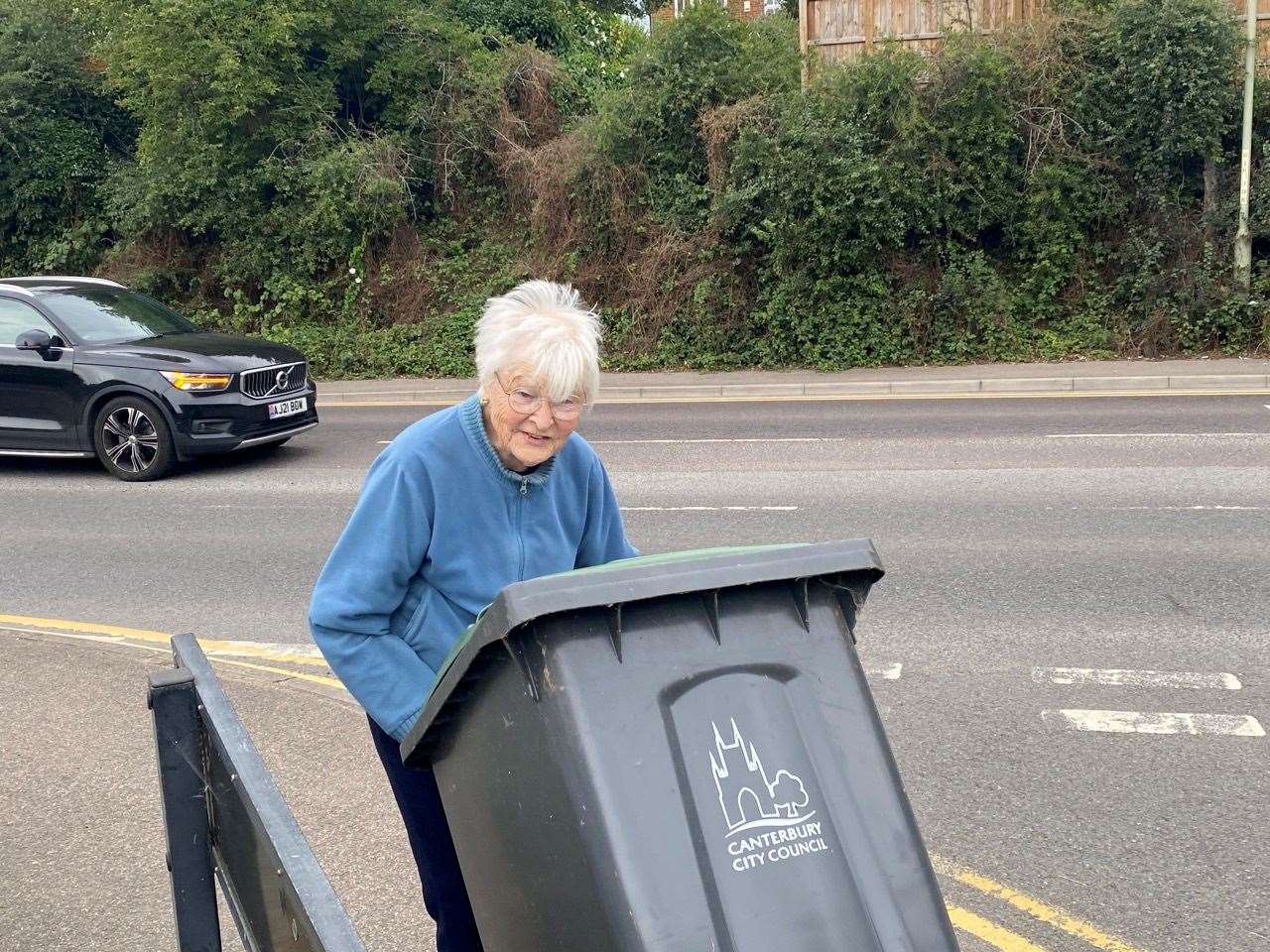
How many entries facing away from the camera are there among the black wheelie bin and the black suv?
0

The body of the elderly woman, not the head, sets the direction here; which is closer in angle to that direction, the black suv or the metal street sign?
the metal street sign

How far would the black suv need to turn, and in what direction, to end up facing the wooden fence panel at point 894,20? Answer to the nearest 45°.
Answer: approximately 90° to its left

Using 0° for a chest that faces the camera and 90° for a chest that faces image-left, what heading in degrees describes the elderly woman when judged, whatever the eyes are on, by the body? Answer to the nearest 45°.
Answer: approximately 315°

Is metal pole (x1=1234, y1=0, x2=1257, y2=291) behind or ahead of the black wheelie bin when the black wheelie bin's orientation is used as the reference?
behind

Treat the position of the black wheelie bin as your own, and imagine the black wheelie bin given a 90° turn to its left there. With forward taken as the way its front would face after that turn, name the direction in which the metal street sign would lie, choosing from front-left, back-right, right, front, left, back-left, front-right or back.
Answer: back

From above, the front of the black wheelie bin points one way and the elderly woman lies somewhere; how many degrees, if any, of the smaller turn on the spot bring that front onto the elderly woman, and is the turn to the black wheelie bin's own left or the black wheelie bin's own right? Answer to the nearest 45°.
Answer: approximately 135° to the black wheelie bin's own right

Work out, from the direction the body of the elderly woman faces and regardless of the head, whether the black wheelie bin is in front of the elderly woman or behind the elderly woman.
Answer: in front

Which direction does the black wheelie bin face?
toward the camera

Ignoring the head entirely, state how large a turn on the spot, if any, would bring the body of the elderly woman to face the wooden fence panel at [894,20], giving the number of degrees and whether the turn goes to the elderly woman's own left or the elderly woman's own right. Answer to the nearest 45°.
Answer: approximately 135° to the elderly woman's own left

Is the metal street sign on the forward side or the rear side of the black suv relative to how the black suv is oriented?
on the forward side

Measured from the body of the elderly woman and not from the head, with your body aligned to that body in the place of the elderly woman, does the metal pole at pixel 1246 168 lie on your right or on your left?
on your left

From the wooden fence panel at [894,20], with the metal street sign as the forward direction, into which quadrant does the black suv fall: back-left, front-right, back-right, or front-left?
front-right

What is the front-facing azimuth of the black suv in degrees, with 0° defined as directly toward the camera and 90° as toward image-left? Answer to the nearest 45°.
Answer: approximately 315°

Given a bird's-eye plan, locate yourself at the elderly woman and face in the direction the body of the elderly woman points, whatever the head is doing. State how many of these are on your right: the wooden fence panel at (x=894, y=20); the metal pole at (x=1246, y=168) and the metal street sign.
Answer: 1
